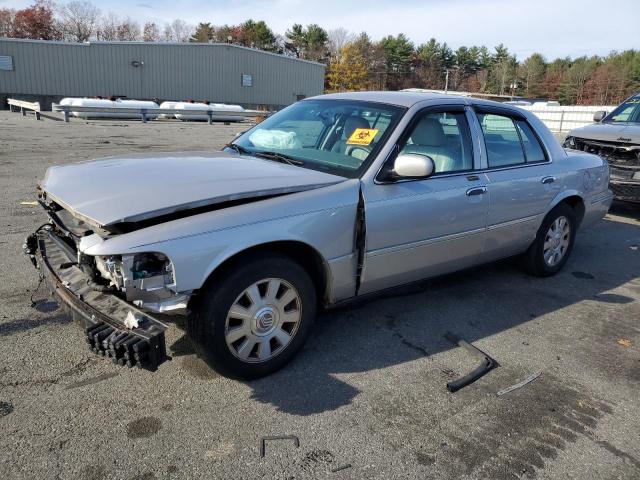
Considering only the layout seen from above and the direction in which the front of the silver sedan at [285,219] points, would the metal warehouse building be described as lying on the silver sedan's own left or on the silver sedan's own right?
on the silver sedan's own right

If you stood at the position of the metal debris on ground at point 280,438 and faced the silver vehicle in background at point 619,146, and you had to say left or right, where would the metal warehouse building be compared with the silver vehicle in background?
left

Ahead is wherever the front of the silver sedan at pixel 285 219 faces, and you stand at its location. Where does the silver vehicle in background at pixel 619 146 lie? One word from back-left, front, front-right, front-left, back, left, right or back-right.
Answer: back

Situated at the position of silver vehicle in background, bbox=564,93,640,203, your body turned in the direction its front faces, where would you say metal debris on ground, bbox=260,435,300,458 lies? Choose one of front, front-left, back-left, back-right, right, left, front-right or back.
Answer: front-left

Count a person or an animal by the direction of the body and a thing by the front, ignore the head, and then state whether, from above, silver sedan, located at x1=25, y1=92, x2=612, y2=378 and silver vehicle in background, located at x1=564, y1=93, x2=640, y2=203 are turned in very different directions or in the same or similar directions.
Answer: same or similar directions

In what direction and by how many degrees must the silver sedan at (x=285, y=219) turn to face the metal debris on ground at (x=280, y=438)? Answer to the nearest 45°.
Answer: approximately 45° to its left

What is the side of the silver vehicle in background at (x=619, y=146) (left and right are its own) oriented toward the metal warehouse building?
right

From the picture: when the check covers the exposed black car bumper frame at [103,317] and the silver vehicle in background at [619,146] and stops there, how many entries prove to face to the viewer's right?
0

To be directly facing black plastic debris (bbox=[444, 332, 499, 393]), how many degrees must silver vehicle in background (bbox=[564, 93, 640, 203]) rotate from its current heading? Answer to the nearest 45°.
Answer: approximately 45° to its left

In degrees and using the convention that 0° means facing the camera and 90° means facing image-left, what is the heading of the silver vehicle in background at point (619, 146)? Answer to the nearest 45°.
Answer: approximately 45°

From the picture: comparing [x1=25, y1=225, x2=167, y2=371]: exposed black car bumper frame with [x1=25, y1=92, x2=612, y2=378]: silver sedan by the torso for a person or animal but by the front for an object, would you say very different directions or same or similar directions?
same or similar directions

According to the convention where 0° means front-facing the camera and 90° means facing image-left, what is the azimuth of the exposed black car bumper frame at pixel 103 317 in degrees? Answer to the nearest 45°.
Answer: approximately 45°

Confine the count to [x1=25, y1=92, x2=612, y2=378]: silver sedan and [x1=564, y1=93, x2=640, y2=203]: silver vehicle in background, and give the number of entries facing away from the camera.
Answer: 0

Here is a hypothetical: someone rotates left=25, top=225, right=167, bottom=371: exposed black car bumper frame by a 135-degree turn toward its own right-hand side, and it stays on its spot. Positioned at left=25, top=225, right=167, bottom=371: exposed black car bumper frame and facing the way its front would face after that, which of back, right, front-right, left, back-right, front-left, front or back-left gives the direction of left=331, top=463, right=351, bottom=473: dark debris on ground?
back-right

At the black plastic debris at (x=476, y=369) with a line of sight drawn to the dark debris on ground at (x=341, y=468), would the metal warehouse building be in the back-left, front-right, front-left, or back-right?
back-right

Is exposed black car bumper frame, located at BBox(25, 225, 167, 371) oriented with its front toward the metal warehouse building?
no

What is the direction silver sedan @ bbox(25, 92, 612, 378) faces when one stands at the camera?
facing the viewer and to the left of the viewer
